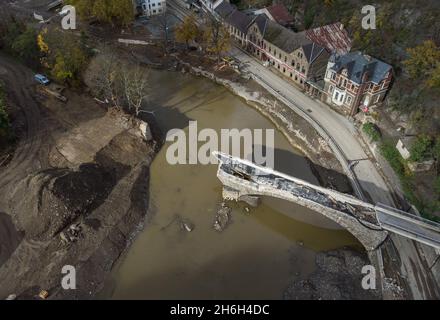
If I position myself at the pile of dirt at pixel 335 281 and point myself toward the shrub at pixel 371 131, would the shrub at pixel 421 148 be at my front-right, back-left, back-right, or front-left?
front-right

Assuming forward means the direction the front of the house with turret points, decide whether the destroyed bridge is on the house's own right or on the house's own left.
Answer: on the house's own left

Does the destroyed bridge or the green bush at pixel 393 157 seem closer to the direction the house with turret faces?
the destroyed bridge

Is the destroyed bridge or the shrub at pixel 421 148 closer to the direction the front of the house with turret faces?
the destroyed bridge

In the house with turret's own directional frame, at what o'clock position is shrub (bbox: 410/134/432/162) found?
The shrub is roughly at 9 o'clock from the house with turret.

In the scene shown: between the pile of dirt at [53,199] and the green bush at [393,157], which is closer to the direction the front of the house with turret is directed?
the pile of dirt

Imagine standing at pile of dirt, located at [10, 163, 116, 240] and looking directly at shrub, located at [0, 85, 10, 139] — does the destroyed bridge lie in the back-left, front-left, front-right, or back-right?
back-right

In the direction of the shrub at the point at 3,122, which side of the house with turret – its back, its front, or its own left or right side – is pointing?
front

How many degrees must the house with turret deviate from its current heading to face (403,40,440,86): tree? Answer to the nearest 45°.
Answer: approximately 135° to its left

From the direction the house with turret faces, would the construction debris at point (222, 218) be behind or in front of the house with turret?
in front

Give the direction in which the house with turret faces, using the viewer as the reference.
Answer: facing the viewer and to the left of the viewer

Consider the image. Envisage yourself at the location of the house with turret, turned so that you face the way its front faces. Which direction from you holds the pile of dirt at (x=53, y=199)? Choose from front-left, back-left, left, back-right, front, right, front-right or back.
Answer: front

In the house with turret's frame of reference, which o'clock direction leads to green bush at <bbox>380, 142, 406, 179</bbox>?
The green bush is roughly at 9 o'clock from the house with turret.

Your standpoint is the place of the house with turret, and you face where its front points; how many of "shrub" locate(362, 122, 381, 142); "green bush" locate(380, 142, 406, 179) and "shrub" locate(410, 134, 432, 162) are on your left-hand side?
3
